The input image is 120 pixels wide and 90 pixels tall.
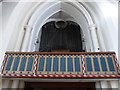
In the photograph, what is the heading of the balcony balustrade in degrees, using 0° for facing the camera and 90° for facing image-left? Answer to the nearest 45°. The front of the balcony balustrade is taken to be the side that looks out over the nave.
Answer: approximately 0°
